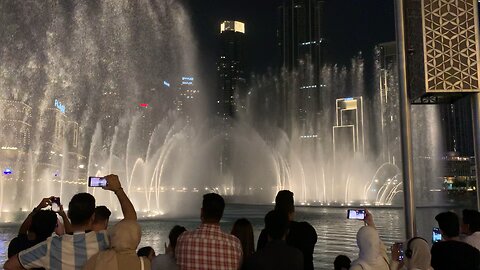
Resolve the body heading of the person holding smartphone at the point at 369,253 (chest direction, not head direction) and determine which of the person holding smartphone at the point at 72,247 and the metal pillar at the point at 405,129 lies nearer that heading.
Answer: the metal pillar

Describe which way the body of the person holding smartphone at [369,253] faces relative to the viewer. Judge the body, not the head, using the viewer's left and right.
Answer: facing away from the viewer

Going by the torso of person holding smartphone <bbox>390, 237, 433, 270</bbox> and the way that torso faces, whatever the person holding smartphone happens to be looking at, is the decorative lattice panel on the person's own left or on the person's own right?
on the person's own right

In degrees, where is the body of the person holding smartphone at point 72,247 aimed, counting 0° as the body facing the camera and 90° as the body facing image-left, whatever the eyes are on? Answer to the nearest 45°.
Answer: approximately 180°

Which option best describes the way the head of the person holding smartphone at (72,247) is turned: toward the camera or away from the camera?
away from the camera

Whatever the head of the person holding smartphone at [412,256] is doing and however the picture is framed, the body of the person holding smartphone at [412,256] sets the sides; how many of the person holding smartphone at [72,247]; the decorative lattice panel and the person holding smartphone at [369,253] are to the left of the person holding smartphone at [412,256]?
2

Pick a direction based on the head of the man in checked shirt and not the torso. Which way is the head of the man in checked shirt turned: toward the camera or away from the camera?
away from the camera

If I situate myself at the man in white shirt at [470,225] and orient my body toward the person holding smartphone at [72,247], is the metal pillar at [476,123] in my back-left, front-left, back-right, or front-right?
back-right

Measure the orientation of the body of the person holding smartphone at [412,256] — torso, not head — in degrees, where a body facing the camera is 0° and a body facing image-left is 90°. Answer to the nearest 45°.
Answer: approximately 135°

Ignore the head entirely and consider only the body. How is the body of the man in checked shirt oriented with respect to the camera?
away from the camera

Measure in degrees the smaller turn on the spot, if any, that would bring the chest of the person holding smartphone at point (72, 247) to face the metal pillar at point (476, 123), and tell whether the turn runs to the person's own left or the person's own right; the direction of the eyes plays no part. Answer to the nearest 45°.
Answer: approximately 90° to the person's own right
